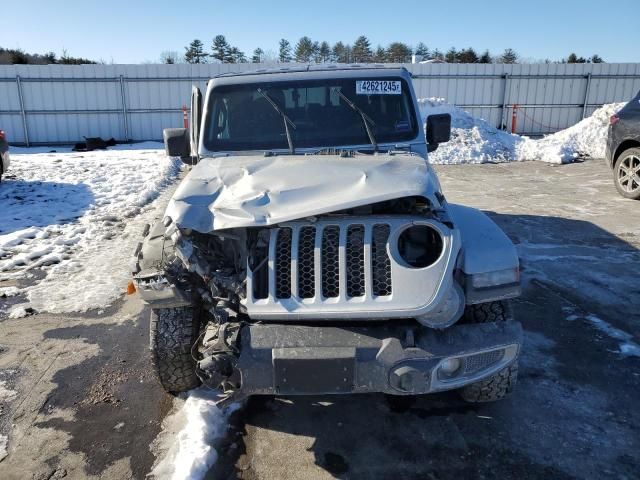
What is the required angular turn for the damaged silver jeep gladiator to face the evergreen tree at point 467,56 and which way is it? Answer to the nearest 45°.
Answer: approximately 180°

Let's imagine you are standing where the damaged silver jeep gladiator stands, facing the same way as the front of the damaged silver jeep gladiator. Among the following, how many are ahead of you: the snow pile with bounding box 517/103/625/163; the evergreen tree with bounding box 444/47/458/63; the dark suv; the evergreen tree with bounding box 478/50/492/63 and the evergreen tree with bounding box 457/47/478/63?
0

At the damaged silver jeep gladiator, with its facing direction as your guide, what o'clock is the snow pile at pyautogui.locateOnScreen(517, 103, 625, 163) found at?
The snow pile is roughly at 7 o'clock from the damaged silver jeep gladiator.

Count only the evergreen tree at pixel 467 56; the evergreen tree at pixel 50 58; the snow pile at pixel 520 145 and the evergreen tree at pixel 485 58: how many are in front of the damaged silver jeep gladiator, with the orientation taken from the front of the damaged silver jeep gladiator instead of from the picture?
0

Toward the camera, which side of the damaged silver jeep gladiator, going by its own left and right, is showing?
front

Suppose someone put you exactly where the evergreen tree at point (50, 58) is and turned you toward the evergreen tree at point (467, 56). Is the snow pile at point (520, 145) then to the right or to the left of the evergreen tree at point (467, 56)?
right

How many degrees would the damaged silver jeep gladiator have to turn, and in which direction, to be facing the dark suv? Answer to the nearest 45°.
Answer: approximately 135° to its left

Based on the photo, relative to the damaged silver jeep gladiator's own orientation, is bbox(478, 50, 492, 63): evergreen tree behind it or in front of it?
behind

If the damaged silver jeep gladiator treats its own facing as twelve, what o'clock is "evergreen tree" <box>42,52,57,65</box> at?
The evergreen tree is roughly at 5 o'clock from the damaged silver jeep gladiator.

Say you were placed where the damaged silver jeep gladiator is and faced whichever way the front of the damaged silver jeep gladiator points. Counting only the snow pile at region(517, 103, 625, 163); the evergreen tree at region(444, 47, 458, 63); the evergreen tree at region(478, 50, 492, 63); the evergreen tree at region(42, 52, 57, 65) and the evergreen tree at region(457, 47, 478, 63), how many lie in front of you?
0

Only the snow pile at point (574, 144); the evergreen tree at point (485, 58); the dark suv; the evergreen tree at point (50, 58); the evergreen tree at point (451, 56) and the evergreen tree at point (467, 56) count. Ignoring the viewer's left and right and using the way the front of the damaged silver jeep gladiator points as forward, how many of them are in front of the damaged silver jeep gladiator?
0

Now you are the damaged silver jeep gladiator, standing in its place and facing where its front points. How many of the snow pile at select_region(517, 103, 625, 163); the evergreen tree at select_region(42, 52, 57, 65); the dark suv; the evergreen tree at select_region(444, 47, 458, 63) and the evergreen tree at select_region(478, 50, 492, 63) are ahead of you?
0

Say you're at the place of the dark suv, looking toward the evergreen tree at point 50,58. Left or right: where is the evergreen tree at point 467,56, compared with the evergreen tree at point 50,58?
right

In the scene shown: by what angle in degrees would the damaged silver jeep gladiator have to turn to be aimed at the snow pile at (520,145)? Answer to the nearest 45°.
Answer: approximately 135° to its left

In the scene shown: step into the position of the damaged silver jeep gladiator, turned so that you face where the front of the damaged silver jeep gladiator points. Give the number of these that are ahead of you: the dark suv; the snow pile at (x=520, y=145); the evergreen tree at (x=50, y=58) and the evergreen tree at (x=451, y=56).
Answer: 0
